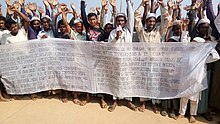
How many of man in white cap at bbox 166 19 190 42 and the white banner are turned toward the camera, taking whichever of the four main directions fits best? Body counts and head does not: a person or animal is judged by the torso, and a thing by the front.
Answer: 2

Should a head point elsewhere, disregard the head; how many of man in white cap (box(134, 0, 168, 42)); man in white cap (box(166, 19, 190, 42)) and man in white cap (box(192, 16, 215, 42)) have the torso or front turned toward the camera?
3

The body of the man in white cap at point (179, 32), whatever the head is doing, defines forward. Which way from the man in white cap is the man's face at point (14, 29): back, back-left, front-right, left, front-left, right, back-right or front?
right

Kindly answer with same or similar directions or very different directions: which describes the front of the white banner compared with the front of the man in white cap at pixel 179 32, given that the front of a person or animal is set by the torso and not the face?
same or similar directions

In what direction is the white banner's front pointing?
toward the camera

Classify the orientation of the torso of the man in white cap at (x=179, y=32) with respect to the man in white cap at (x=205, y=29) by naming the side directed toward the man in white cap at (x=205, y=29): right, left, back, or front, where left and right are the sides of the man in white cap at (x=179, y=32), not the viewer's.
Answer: left

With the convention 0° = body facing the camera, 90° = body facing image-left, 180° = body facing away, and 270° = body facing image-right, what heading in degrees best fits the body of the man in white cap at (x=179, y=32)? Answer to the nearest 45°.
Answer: approximately 0°

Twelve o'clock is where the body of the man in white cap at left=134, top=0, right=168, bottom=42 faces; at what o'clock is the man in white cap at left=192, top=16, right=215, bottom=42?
the man in white cap at left=192, top=16, right=215, bottom=42 is roughly at 9 o'clock from the man in white cap at left=134, top=0, right=168, bottom=42.

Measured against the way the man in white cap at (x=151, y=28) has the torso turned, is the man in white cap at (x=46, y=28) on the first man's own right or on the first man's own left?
on the first man's own right

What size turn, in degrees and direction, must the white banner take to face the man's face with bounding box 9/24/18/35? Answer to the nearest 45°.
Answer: approximately 90° to its right

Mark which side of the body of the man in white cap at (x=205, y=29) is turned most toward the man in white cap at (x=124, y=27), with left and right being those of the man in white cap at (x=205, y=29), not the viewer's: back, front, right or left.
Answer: right

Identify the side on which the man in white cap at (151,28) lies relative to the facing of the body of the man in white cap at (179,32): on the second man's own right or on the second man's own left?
on the second man's own right

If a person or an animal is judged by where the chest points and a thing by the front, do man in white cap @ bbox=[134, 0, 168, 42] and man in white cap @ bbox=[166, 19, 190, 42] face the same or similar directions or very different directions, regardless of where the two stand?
same or similar directions

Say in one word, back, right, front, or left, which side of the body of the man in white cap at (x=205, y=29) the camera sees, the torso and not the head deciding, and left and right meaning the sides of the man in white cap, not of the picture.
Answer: front

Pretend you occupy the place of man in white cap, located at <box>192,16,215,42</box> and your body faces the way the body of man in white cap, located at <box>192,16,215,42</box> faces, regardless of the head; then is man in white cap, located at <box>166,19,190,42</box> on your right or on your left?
on your right
